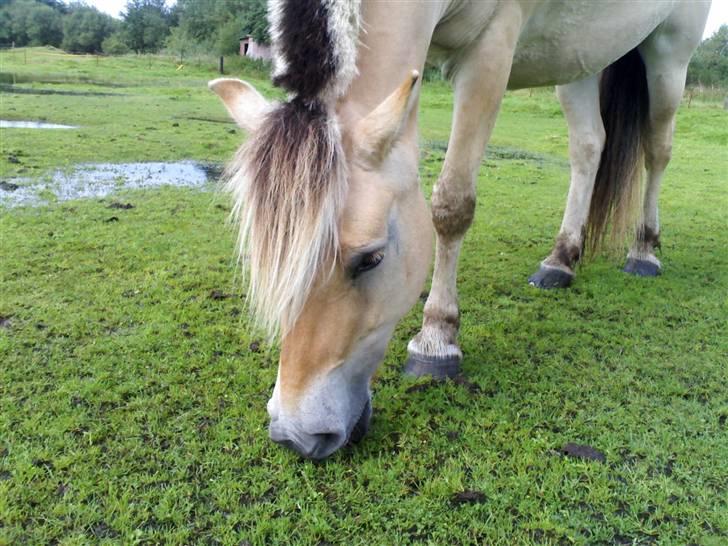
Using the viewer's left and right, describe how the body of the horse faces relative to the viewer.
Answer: facing the viewer and to the left of the viewer

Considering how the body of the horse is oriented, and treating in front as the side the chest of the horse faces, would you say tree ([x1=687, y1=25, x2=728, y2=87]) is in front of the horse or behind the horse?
behind
